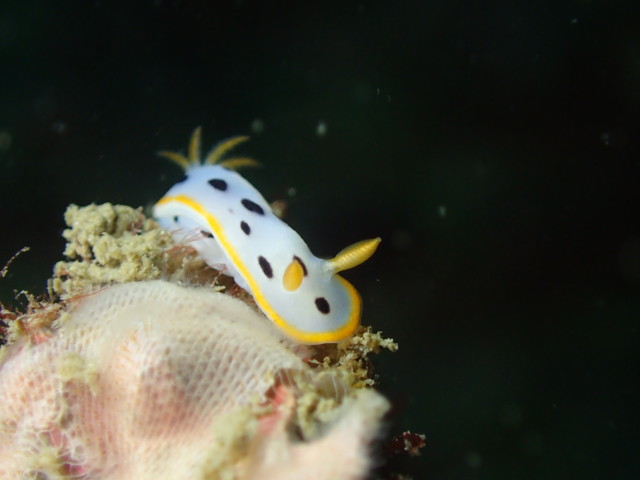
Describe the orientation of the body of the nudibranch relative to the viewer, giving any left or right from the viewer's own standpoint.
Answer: facing the viewer and to the right of the viewer
